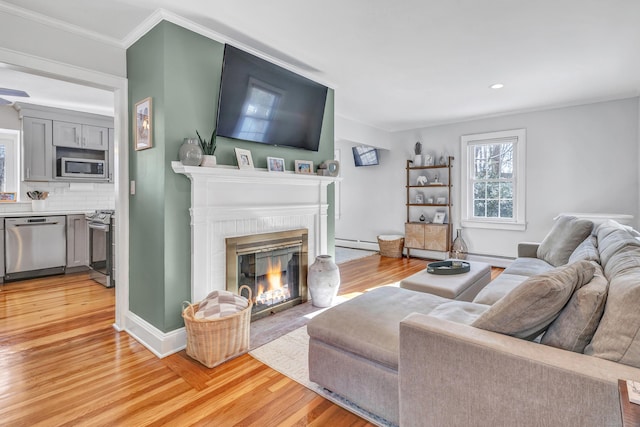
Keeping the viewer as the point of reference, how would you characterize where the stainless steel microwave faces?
facing the viewer

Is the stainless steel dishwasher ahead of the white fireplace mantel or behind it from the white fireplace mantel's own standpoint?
behind

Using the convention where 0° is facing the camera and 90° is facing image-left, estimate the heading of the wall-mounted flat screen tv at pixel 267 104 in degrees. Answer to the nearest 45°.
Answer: approximately 315°

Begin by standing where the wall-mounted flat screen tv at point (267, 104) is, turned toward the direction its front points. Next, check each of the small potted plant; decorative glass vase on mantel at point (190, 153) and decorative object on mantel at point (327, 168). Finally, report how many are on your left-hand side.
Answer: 1

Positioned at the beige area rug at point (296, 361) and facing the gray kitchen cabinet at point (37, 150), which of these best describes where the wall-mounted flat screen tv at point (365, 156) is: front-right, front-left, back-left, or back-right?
front-right

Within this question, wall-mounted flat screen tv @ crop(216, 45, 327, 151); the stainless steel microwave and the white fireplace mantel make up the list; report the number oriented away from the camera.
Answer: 0

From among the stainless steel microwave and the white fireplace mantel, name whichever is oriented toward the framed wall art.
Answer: the stainless steel microwave

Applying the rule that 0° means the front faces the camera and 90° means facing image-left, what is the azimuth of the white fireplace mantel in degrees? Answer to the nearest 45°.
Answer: approximately 315°

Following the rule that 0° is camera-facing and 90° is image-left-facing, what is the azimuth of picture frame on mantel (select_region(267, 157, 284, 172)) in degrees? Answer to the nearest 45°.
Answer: approximately 315°

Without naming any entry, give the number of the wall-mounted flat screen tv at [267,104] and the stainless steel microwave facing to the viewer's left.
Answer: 0

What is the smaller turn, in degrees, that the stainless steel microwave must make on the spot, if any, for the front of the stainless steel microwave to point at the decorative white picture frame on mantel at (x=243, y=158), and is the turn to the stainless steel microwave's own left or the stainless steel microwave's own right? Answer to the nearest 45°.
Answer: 0° — it already faces it

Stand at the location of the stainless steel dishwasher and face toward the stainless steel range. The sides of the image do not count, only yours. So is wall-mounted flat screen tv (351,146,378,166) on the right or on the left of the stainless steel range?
left

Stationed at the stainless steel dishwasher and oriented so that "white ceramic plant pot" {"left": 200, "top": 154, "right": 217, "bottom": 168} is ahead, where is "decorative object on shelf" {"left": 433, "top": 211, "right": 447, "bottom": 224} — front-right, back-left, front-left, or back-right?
front-left

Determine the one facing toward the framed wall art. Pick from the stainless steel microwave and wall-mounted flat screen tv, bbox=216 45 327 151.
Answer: the stainless steel microwave

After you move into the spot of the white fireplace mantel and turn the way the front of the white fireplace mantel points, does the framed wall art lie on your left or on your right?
on your right
